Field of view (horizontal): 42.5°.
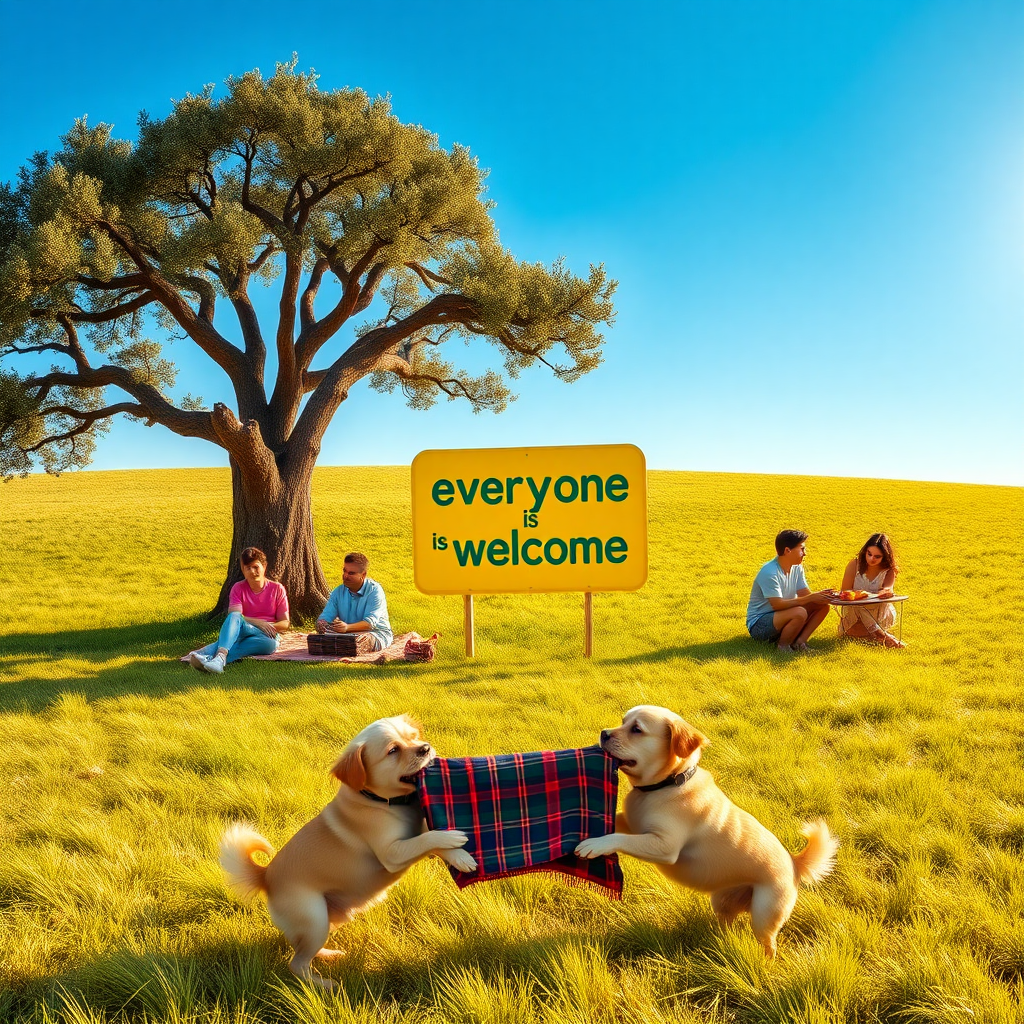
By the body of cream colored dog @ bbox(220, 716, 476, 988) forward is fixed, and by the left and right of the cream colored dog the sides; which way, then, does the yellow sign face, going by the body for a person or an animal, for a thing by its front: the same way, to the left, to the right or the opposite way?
to the right

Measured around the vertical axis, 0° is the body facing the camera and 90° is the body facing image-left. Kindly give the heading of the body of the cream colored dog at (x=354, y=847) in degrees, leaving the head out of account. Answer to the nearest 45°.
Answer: approximately 270°

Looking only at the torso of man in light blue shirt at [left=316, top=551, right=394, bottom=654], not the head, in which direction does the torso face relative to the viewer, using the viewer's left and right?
facing the viewer and to the left of the viewer

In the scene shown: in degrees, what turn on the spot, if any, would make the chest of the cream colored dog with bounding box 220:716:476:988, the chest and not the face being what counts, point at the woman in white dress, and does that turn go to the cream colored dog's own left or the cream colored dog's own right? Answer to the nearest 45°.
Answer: approximately 45° to the cream colored dog's own left

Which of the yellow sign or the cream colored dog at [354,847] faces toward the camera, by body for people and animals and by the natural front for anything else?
the yellow sign

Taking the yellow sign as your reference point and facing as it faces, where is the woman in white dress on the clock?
The woman in white dress is roughly at 9 o'clock from the yellow sign.

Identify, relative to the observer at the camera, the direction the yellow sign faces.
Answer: facing the viewer

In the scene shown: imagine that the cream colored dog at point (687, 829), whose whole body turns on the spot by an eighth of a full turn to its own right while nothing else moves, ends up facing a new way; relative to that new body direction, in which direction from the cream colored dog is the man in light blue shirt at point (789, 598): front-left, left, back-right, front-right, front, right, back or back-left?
front-right

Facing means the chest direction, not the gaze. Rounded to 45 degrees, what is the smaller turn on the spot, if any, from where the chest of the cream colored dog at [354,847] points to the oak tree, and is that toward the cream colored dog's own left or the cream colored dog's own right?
approximately 90° to the cream colored dog's own left

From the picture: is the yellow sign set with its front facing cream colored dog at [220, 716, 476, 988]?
yes

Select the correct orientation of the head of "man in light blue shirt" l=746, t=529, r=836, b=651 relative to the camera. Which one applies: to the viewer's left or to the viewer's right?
to the viewer's right

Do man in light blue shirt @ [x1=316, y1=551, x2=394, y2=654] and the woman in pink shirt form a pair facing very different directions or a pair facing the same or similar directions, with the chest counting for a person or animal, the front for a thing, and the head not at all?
same or similar directions

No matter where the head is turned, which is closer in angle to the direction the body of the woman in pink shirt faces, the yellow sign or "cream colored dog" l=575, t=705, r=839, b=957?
the cream colored dog

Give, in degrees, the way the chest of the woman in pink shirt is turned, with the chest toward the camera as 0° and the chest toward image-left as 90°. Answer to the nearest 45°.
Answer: approximately 45°

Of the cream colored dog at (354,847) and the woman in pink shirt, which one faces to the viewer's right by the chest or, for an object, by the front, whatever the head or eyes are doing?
the cream colored dog

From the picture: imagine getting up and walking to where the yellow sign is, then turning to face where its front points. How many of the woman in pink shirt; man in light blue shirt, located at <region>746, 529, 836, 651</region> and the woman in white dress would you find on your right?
1

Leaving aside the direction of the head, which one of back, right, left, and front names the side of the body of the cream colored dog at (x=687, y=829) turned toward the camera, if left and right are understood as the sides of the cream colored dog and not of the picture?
left
